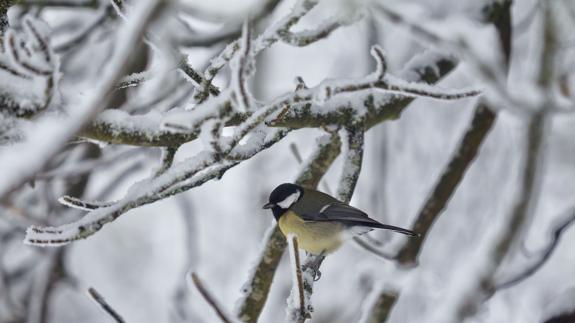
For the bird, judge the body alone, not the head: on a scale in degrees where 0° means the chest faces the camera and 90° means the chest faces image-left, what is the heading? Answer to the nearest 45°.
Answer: approximately 90°
